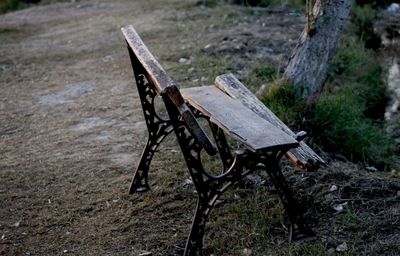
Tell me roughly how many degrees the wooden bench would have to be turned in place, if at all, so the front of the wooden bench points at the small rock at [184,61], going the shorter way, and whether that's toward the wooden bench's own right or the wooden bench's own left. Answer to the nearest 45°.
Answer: approximately 45° to the wooden bench's own left

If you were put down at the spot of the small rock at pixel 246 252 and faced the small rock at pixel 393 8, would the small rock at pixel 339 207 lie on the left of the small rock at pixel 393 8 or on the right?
right

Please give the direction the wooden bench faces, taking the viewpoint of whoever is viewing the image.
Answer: facing away from the viewer and to the right of the viewer

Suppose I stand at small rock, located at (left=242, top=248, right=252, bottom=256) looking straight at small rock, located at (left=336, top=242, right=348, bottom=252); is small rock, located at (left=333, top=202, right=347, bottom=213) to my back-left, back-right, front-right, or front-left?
front-left

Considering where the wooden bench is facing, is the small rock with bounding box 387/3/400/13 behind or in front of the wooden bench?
in front

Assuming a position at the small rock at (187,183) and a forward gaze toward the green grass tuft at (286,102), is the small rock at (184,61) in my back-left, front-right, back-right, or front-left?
front-left
